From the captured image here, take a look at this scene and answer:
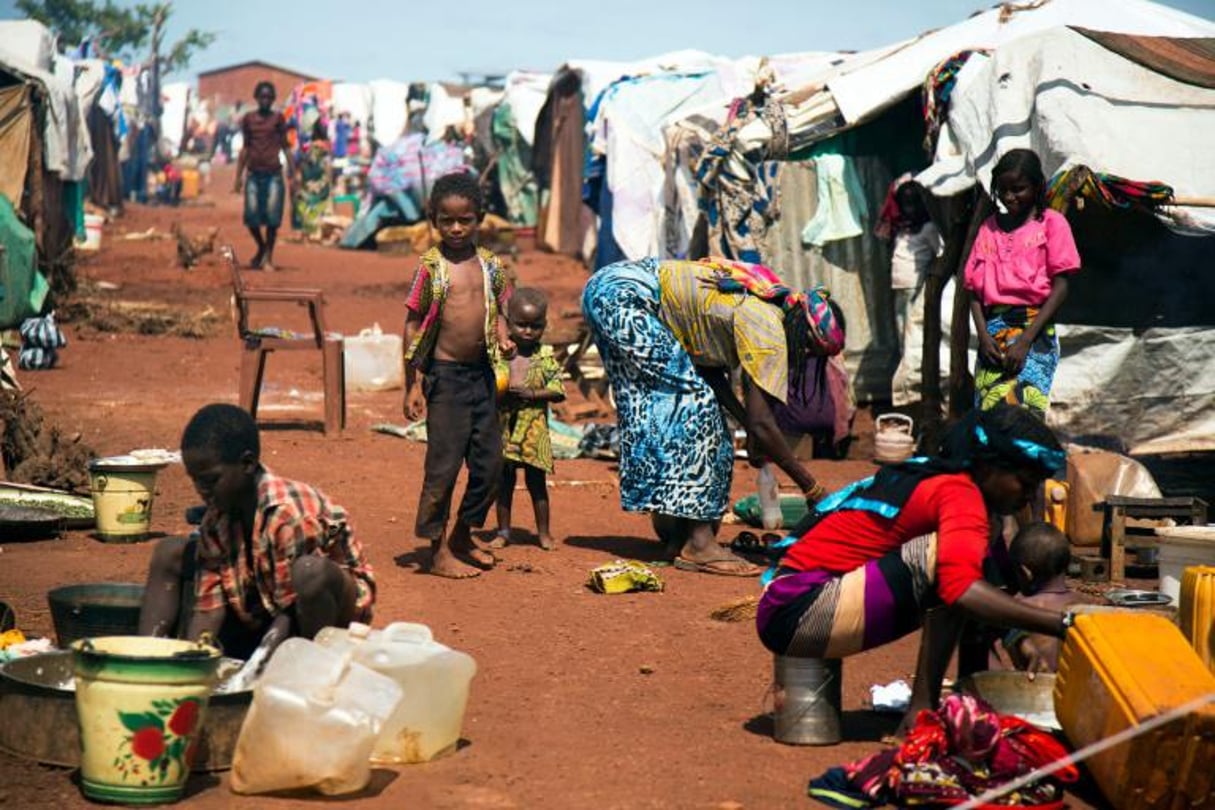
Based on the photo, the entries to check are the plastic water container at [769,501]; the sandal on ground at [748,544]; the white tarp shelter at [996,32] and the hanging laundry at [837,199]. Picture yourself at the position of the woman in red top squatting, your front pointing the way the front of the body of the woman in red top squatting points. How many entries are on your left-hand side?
4

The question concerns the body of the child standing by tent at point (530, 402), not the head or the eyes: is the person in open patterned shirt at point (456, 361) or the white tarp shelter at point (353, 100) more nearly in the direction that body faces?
the person in open patterned shirt

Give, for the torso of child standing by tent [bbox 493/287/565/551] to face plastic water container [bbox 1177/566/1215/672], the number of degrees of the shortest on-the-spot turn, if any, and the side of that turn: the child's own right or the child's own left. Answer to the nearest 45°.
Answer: approximately 45° to the child's own left

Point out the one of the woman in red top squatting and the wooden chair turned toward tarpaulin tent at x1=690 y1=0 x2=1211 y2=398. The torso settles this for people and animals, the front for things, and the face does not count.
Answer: the wooden chair

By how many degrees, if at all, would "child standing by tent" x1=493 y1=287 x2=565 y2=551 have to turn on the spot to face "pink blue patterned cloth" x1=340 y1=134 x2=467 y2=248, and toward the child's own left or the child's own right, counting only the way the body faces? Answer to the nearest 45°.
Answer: approximately 180°

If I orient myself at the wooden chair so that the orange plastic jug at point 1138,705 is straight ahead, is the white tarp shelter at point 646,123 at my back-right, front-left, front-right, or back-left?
back-left

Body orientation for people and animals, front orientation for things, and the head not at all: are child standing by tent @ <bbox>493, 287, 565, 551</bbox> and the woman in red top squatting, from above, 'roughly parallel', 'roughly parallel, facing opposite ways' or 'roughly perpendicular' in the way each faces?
roughly perpendicular

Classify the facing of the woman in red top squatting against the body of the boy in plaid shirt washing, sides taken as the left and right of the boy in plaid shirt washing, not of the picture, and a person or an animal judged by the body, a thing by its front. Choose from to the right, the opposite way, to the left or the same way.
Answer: to the left

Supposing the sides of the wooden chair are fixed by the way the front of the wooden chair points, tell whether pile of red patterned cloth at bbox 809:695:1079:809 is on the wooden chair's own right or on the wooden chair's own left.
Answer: on the wooden chair's own right

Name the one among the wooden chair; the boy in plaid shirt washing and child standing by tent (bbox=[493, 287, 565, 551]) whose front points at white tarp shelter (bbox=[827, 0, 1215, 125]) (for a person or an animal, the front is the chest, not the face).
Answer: the wooden chair

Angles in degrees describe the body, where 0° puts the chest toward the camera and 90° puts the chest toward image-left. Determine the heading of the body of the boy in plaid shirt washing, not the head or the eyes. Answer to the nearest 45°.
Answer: approximately 45°

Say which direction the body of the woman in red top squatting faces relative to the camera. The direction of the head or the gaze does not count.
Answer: to the viewer's right

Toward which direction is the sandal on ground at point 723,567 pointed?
to the viewer's right

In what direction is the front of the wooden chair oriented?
to the viewer's right
